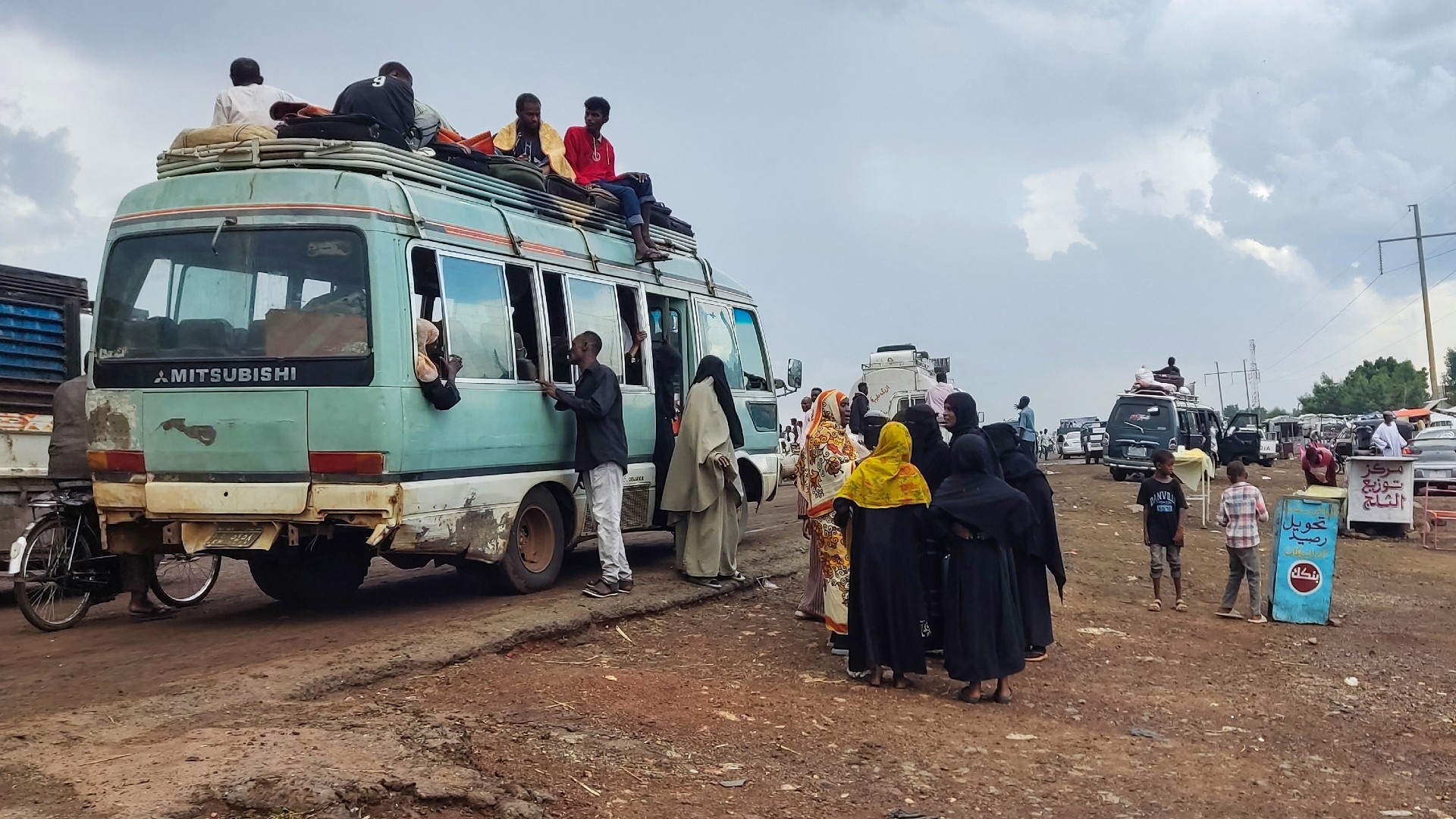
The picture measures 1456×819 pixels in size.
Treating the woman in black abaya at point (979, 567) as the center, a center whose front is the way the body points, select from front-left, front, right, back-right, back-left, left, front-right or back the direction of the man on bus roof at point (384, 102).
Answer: left

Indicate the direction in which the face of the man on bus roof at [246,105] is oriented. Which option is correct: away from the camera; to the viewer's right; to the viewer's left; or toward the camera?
away from the camera

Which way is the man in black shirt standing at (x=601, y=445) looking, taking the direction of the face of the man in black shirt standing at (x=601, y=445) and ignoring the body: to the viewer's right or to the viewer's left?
to the viewer's left

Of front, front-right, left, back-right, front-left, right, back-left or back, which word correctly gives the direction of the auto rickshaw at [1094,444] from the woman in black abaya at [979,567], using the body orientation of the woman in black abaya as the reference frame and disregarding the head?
front

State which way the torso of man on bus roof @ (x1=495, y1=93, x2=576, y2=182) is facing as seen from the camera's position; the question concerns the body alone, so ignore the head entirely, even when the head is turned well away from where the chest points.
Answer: toward the camera

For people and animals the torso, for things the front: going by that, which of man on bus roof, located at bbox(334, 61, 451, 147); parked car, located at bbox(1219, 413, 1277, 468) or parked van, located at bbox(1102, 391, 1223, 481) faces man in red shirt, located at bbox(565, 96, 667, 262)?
the man on bus roof

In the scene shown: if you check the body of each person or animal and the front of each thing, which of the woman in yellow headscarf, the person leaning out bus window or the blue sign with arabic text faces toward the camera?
the blue sign with arabic text

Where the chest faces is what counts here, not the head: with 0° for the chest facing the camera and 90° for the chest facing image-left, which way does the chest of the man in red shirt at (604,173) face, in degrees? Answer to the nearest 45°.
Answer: approximately 315°

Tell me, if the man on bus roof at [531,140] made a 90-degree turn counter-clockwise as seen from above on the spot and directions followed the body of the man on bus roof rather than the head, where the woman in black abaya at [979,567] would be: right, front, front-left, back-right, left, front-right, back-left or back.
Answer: front-right

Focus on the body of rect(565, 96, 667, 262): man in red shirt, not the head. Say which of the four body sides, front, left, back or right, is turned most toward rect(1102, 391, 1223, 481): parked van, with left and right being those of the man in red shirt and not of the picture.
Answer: left

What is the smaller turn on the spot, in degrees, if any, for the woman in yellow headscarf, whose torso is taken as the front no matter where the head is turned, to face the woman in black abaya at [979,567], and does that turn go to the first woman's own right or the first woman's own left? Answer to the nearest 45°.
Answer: approximately 90° to the first woman's own right

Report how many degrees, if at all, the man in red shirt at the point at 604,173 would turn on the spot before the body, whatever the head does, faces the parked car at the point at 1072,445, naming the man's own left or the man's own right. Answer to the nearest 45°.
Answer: approximately 90° to the man's own left

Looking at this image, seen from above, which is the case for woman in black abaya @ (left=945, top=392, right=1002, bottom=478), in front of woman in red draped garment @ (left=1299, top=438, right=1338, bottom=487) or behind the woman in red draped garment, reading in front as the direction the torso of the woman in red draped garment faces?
in front

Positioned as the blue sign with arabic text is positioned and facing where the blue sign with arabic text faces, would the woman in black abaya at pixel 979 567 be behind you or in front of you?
in front

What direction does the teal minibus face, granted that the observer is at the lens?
facing away from the viewer and to the right of the viewer
